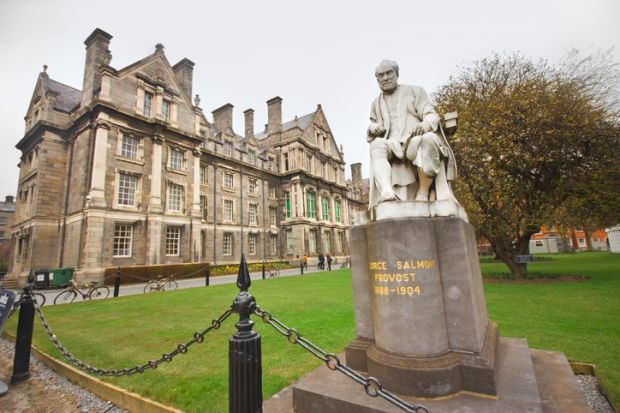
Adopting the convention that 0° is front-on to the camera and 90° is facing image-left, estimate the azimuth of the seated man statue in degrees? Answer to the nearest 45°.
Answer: approximately 45°

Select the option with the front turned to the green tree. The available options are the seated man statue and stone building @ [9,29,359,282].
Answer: the stone building

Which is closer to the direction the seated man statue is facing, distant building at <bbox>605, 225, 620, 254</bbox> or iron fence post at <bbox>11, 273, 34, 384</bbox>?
the iron fence post

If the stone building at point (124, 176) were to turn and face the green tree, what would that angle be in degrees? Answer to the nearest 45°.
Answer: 0° — it already faces it

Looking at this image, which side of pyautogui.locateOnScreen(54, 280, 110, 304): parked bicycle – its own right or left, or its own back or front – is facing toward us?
left

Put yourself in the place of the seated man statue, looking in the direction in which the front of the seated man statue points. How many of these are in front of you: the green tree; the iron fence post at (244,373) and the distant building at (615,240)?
1

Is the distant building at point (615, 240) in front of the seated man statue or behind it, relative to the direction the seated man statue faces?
behind

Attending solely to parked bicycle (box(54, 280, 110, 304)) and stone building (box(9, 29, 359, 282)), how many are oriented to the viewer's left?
1

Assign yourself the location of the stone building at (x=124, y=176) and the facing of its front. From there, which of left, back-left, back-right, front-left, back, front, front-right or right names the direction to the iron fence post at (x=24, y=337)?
front-right

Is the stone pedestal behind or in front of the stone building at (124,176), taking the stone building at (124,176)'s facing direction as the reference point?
in front

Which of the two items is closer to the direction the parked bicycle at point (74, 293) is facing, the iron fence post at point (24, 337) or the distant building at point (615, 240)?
the iron fence post

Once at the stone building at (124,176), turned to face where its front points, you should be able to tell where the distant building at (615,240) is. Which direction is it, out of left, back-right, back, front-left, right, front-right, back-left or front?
front-left

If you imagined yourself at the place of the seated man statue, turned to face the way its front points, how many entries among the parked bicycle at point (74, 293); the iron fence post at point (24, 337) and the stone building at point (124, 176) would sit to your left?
0
